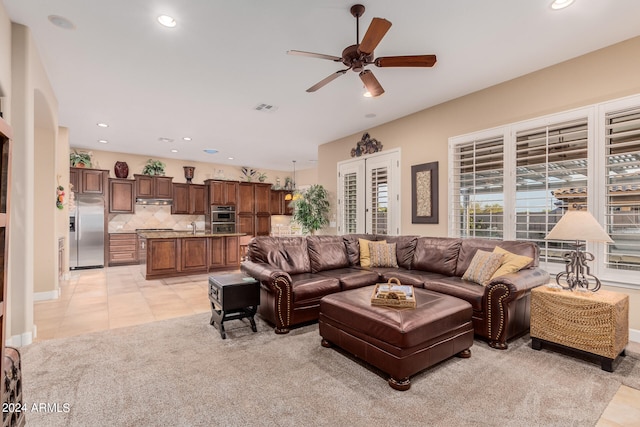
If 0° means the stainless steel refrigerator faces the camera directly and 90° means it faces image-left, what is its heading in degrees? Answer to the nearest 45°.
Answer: approximately 0°

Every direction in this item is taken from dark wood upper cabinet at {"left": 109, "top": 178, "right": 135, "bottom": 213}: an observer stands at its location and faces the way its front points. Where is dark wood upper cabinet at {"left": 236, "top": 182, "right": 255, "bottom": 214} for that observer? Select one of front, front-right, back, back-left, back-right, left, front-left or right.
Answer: left

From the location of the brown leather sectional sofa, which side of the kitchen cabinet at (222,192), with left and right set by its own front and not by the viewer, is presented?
front

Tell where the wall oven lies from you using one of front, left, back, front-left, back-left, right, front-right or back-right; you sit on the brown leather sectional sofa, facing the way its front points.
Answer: back-right

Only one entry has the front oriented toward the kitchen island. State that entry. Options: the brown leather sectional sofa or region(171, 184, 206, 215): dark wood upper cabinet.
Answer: the dark wood upper cabinet

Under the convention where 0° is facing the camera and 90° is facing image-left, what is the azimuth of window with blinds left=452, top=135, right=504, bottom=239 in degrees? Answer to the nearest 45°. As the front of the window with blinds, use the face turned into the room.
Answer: approximately 45°

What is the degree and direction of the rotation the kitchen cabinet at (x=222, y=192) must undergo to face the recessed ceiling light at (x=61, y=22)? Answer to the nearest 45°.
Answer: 0° — it already faces it

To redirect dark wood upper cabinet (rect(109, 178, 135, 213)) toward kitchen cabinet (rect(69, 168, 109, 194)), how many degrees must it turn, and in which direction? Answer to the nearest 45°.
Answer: approximately 90° to its right

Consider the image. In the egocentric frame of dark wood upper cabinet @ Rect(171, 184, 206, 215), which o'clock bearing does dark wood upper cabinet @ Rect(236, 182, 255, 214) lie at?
dark wood upper cabinet @ Rect(236, 182, 255, 214) is roughly at 9 o'clock from dark wood upper cabinet @ Rect(171, 184, 206, 215).

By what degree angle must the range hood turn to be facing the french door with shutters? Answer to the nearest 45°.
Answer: approximately 45° to its left

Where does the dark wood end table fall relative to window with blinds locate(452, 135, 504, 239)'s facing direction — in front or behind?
in front
